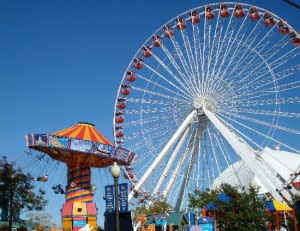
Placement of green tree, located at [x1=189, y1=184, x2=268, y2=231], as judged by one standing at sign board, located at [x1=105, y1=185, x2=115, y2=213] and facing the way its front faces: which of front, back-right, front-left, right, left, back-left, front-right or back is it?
back-left

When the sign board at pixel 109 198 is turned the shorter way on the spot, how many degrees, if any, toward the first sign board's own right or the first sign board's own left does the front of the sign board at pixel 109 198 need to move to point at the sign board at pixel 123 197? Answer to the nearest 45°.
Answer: approximately 135° to the first sign board's own left

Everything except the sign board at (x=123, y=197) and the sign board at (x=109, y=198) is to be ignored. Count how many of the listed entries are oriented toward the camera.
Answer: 2

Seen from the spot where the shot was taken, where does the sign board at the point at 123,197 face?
facing the viewer

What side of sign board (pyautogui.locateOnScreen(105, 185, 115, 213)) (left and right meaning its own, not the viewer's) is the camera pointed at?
front
